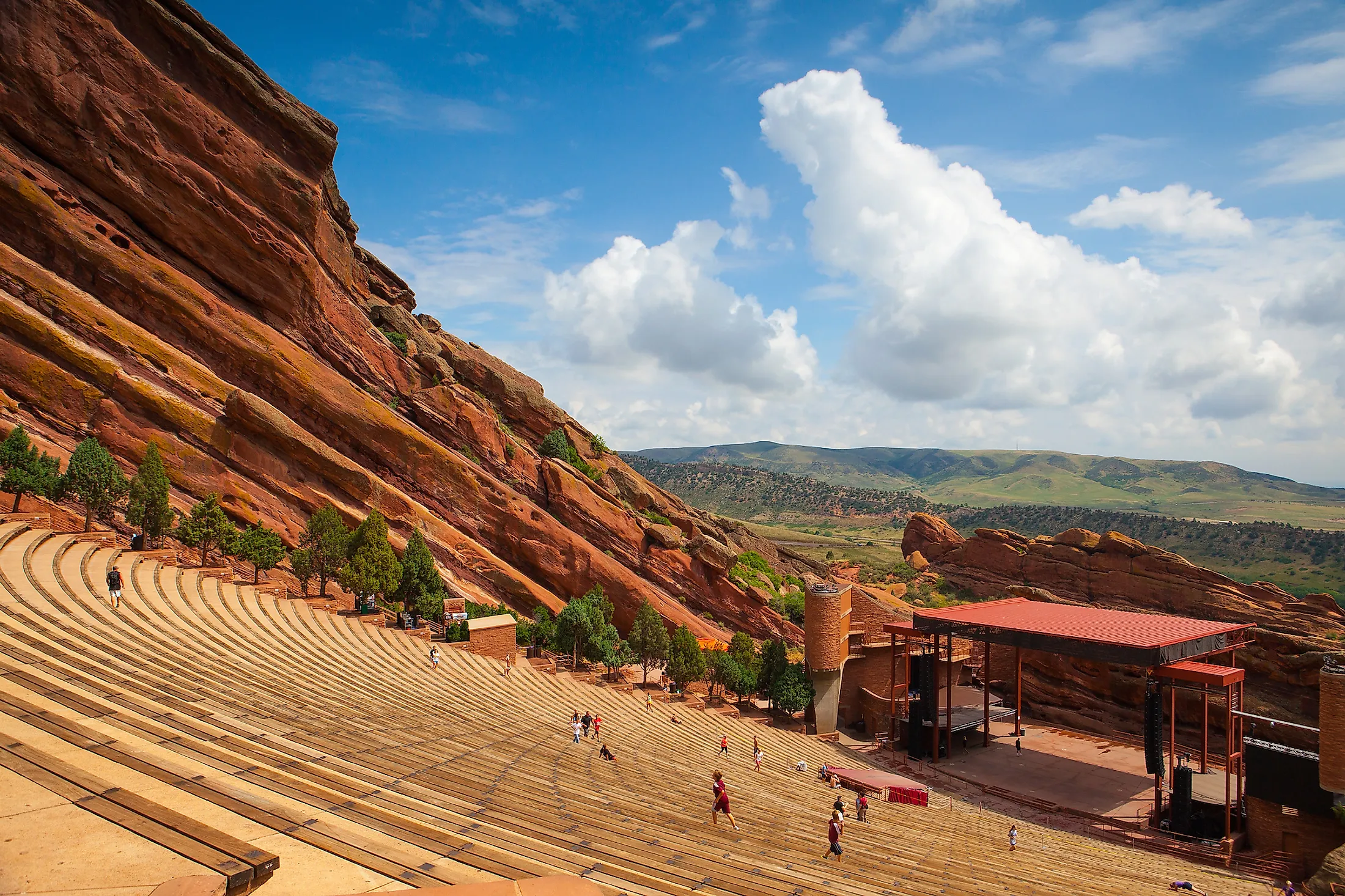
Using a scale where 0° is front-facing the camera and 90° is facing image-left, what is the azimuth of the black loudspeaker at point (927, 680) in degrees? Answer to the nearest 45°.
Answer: approximately 45°

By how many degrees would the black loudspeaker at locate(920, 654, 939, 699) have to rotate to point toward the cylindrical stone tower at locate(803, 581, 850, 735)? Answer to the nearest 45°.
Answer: approximately 45° to its right

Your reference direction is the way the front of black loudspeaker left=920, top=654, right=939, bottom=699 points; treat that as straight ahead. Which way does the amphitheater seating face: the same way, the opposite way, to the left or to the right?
the opposite way

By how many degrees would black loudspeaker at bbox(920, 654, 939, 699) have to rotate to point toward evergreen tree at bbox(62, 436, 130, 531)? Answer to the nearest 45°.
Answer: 0° — it already faces it

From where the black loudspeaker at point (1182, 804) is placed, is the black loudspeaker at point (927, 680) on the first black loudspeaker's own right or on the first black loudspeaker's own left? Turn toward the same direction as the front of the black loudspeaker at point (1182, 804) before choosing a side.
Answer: on the first black loudspeaker's own right

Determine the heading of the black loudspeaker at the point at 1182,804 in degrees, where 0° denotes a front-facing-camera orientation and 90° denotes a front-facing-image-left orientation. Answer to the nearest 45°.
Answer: approximately 45°

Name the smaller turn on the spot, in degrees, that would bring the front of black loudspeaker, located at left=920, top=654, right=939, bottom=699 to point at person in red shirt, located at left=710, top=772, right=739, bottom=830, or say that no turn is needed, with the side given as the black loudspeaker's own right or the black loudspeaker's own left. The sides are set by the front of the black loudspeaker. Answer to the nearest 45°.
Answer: approximately 45° to the black loudspeaker's own left

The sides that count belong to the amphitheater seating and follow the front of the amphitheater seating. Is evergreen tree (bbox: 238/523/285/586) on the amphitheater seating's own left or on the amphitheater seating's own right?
on the amphitheater seating's own left
